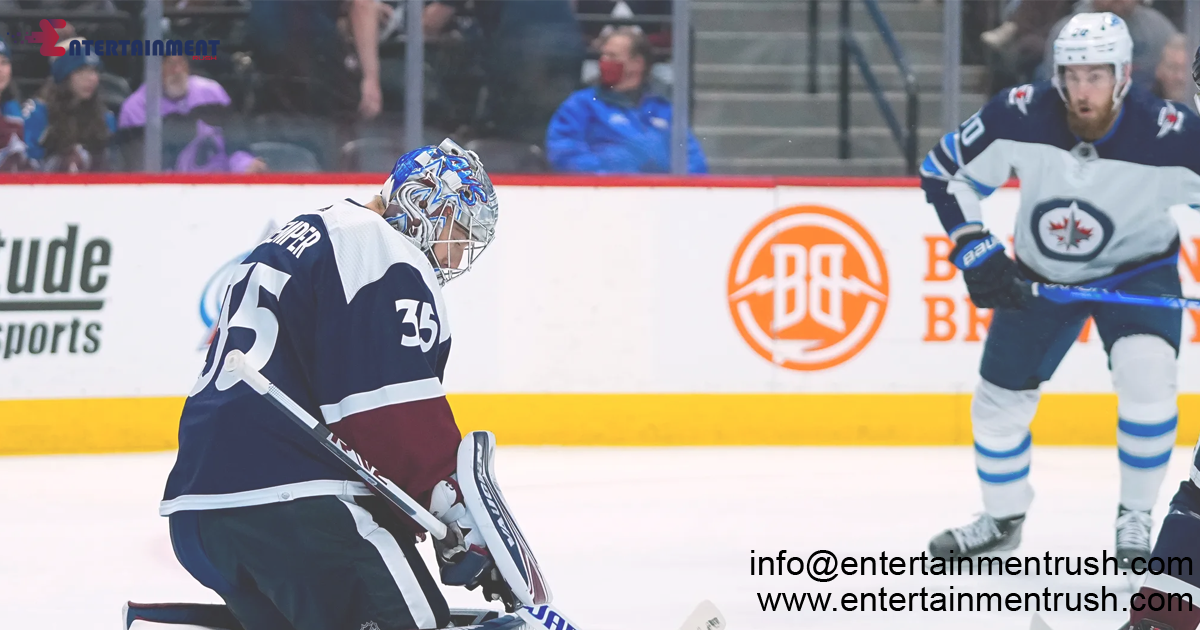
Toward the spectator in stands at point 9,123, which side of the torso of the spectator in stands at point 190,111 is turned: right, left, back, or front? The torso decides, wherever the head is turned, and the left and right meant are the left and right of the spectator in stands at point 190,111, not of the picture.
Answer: right

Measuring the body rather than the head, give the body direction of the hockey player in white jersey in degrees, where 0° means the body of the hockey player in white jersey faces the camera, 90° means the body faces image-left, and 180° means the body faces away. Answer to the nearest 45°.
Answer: approximately 0°

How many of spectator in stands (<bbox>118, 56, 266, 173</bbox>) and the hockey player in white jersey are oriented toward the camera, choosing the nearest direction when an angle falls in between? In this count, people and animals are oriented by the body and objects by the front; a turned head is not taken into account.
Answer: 2

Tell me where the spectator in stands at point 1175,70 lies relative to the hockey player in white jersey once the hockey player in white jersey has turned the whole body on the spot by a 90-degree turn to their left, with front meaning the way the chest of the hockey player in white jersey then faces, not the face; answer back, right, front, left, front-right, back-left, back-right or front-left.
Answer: left

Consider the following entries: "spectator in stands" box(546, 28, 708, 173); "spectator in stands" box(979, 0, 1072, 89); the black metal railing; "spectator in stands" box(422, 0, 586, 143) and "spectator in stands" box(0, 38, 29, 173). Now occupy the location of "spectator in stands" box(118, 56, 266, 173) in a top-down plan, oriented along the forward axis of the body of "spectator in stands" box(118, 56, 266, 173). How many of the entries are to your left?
4

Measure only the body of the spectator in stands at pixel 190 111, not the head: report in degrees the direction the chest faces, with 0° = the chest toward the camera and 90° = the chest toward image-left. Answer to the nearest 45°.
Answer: approximately 0°

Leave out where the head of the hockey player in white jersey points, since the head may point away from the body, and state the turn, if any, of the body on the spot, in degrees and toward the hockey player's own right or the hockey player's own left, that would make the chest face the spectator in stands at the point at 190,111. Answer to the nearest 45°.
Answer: approximately 90° to the hockey player's own right

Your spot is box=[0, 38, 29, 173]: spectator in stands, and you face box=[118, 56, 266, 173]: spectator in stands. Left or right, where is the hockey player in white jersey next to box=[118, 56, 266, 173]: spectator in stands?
right

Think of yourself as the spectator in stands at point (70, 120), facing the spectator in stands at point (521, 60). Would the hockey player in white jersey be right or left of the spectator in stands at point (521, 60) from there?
right

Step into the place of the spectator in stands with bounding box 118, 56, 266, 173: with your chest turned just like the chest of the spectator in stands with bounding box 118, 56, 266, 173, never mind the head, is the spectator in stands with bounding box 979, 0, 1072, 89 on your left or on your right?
on your left
